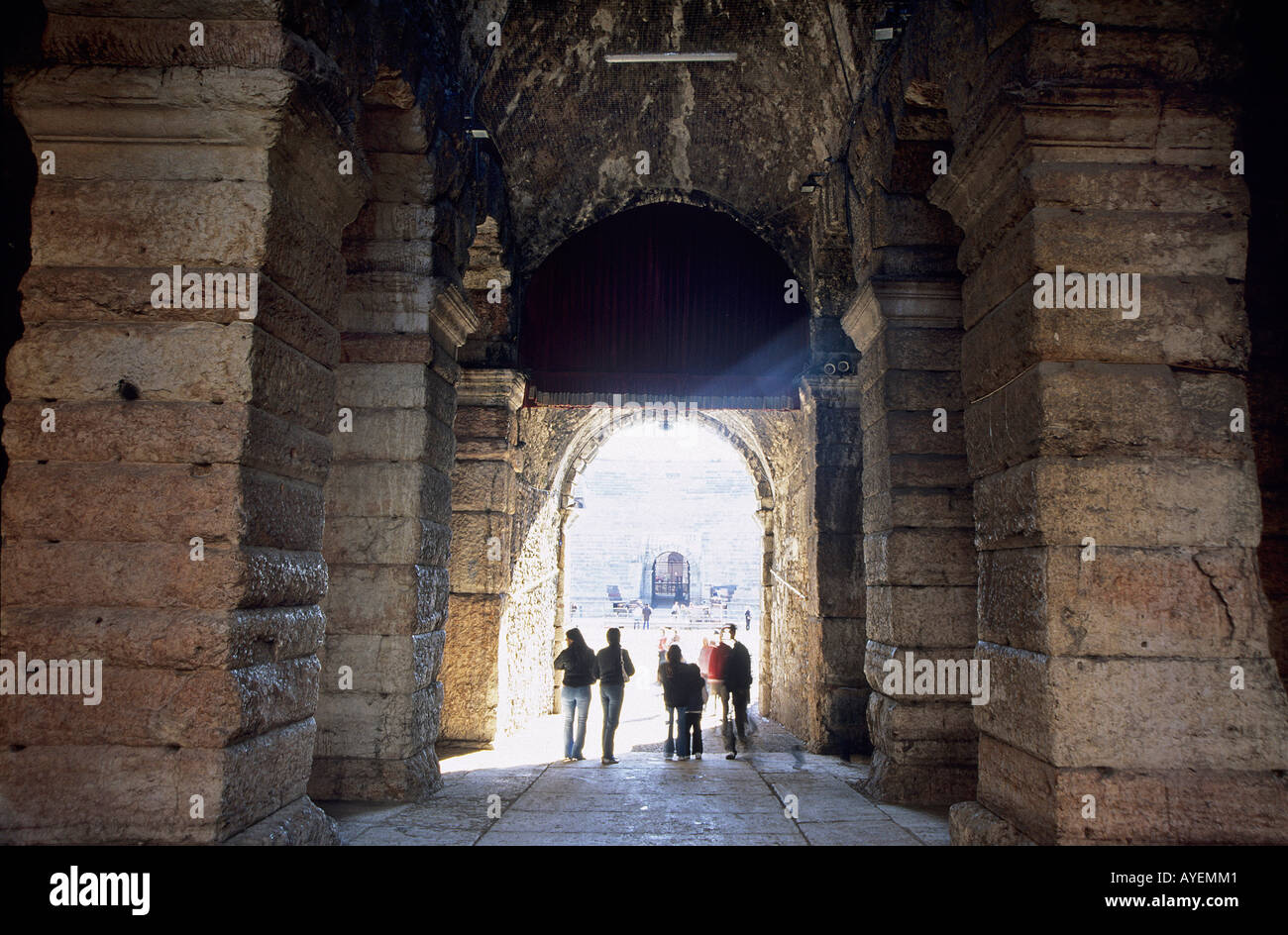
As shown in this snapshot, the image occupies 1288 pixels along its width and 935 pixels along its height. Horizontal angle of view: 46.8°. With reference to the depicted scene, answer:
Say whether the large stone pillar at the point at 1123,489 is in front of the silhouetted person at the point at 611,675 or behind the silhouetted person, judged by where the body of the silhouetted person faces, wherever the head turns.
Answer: behind

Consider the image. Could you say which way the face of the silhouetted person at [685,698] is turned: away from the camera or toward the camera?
away from the camera

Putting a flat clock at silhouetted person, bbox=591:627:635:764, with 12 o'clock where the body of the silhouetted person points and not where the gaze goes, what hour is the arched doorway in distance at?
The arched doorway in distance is roughly at 12 o'clock from the silhouetted person.

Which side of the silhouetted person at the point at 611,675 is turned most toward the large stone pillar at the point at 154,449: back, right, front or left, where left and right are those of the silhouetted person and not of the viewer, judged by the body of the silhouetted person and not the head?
back

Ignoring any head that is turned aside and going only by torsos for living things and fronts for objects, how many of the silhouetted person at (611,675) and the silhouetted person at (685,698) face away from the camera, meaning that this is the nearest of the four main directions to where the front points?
2

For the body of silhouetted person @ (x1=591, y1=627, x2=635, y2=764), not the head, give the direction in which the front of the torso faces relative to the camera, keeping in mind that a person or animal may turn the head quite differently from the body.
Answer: away from the camera

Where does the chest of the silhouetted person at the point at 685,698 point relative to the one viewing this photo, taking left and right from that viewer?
facing away from the viewer
